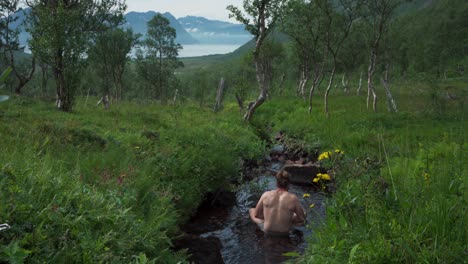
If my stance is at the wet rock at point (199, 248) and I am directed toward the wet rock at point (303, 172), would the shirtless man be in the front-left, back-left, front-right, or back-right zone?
front-right

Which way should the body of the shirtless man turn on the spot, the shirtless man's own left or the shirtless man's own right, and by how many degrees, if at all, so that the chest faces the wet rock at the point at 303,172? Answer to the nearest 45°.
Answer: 0° — they already face it

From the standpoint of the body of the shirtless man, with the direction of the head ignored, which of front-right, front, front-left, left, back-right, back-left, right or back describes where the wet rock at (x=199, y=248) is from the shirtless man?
back-left

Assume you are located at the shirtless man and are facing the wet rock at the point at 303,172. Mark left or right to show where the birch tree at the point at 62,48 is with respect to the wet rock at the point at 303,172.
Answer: left

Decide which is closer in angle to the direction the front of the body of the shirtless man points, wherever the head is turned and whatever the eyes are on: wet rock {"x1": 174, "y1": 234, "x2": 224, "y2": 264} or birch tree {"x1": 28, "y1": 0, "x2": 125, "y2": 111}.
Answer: the birch tree

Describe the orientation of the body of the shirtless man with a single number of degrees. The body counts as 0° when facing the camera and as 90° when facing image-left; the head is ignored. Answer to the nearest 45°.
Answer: approximately 180°

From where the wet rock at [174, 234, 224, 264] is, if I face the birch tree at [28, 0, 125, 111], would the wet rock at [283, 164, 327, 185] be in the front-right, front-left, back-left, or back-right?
front-right

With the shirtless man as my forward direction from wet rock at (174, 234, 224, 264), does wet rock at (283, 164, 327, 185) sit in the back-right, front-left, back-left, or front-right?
front-left

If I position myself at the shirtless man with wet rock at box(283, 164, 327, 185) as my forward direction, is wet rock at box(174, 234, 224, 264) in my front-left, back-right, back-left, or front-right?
back-left

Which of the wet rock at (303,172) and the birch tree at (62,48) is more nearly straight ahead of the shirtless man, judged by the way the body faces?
the wet rock
